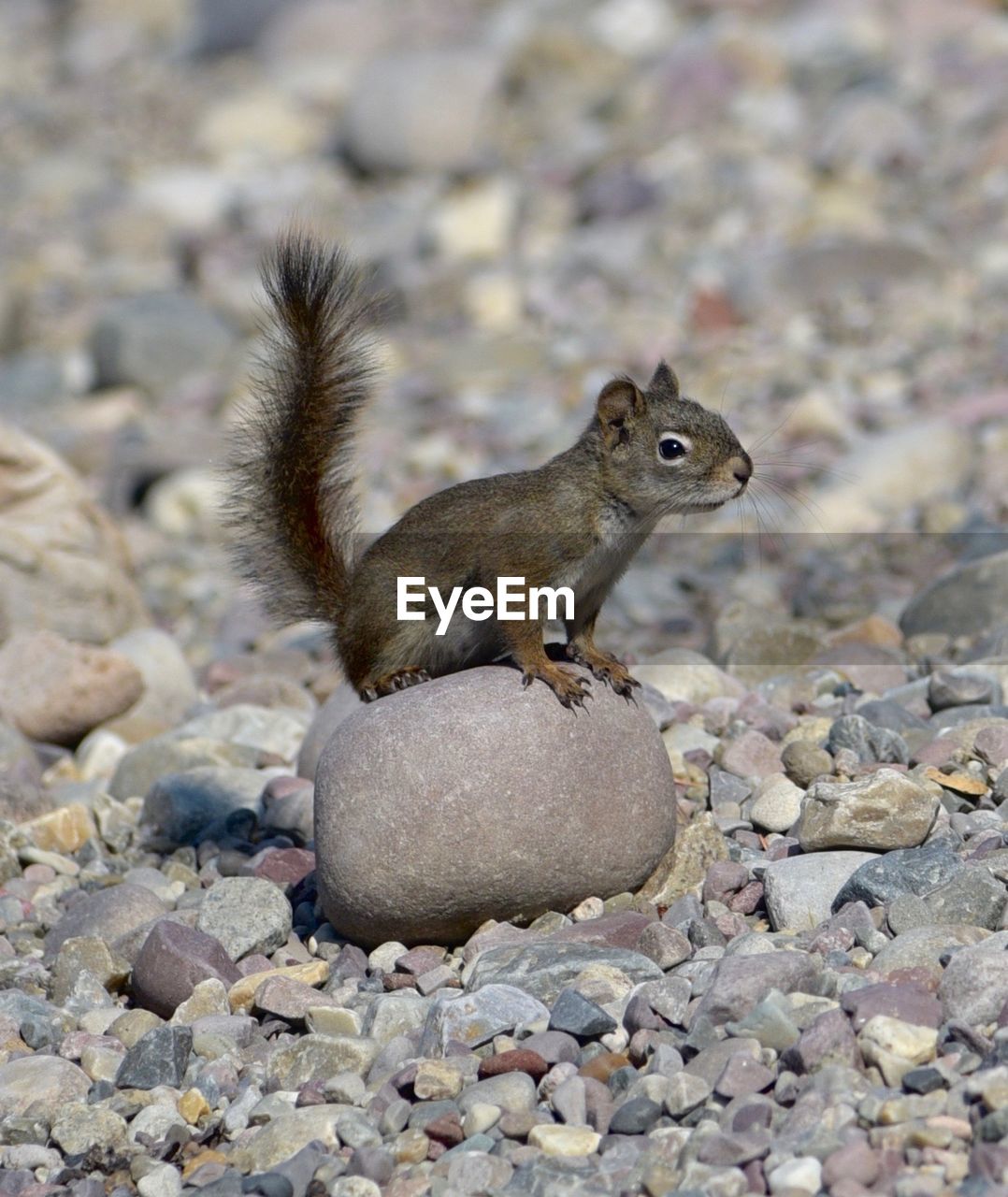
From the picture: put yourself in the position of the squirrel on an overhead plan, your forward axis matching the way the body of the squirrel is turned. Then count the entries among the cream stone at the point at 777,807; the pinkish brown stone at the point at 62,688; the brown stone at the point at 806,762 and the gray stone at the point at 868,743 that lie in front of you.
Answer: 3

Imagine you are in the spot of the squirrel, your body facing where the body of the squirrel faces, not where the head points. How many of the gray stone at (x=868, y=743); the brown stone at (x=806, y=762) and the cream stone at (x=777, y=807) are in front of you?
3

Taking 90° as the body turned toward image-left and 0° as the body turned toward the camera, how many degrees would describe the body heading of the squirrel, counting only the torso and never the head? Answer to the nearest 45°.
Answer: approximately 270°

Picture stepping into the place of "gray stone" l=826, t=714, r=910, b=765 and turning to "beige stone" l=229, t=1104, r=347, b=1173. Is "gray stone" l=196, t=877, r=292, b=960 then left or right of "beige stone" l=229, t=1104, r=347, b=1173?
right
